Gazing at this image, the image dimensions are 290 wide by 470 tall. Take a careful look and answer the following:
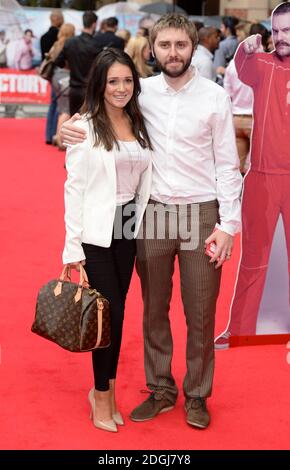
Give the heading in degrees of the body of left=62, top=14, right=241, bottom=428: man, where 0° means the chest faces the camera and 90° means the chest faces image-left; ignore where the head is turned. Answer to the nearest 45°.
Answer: approximately 0°

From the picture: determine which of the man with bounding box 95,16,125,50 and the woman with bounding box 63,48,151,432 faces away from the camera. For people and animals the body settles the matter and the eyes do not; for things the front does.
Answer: the man

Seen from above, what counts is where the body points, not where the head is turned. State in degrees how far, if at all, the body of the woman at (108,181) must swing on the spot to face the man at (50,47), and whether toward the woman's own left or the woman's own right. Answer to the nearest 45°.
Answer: approximately 135° to the woman's own left

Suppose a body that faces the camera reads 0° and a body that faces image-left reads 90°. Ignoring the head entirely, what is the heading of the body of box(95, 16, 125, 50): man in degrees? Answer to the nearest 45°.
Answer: approximately 180°

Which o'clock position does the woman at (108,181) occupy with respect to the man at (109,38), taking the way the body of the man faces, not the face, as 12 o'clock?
The woman is roughly at 6 o'clock from the man.

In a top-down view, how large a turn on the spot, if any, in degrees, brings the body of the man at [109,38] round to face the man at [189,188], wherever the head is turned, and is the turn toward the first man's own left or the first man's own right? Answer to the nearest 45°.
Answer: approximately 180°

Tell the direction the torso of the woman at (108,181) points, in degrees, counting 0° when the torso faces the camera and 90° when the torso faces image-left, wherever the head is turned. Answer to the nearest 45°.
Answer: approximately 315°
